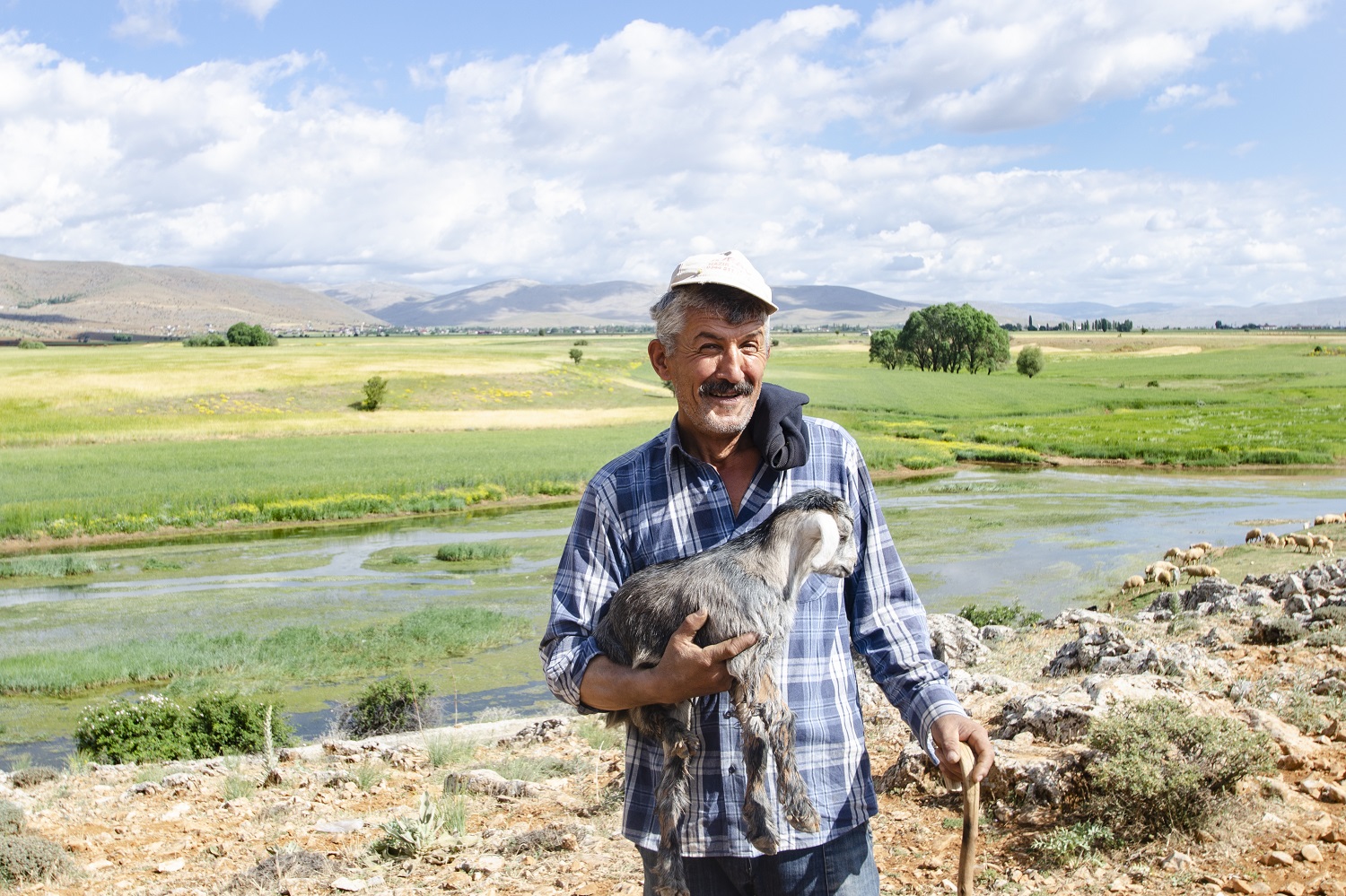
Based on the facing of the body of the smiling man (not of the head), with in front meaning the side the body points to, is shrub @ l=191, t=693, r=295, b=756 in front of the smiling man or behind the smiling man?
behind

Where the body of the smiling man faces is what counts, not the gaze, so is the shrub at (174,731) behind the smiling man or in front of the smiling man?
behind

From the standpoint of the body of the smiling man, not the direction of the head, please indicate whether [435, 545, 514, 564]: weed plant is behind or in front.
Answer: behind

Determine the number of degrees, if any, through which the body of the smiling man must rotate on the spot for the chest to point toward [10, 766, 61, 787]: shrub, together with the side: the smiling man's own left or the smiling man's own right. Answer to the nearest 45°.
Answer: approximately 135° to the smiling man's own right

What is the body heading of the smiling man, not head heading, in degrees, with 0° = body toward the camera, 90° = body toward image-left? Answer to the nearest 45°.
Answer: approximately 0°

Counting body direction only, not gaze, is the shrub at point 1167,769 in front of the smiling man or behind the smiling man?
behind

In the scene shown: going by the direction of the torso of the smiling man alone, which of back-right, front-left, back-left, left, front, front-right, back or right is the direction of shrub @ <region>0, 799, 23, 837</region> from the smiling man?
back-right

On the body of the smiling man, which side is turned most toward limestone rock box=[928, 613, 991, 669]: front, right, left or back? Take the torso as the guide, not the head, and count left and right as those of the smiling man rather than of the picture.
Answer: back

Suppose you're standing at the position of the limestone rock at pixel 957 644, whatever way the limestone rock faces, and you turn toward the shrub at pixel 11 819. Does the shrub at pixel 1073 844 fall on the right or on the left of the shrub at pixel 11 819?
left
